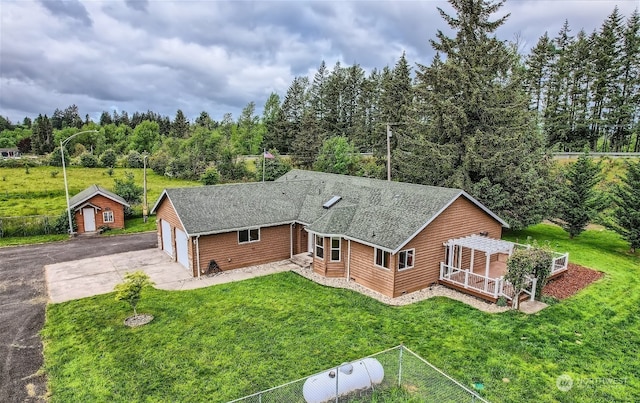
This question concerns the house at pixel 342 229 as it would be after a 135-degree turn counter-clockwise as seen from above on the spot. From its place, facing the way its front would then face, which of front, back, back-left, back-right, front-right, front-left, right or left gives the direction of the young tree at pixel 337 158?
left

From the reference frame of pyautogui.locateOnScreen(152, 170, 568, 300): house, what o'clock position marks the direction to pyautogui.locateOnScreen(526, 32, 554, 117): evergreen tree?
The evergreen tree is roughly at 6 o'clock from the house.

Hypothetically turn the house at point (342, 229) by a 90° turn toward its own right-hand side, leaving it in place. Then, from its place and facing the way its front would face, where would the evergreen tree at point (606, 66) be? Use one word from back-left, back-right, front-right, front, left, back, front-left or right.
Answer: right

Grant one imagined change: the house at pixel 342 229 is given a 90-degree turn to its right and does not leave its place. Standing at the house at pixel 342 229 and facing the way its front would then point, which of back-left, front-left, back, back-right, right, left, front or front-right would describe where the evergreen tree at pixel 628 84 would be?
right

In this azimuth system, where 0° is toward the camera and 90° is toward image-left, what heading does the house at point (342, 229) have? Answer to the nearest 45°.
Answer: approximately 45°

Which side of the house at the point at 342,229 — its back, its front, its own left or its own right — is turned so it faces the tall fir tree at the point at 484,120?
back

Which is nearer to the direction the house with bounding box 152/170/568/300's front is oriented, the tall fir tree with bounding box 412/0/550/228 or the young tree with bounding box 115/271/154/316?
the young tree

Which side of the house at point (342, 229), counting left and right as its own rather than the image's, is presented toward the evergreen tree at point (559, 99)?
back

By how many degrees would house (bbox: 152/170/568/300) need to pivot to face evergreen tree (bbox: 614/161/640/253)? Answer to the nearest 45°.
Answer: approximately 135° to its left

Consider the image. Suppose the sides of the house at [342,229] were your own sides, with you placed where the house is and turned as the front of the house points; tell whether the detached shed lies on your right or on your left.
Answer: on your right

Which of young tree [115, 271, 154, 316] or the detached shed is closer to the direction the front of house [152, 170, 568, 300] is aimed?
the young tree

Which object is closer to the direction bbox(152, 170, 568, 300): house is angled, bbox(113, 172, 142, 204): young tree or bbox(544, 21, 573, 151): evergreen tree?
the young tree
